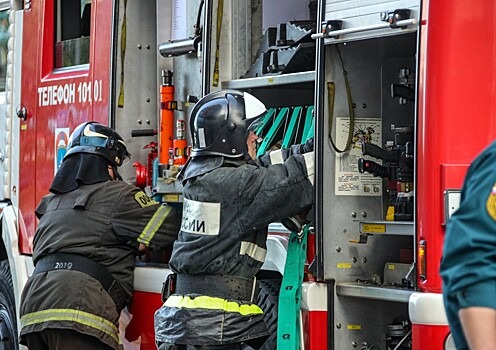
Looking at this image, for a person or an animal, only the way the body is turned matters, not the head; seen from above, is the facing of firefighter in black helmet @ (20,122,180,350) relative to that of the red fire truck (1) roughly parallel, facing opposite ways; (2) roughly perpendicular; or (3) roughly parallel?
roughly perpendicular

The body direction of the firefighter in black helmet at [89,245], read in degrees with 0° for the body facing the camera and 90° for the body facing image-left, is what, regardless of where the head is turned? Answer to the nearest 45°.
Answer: approximately 225°

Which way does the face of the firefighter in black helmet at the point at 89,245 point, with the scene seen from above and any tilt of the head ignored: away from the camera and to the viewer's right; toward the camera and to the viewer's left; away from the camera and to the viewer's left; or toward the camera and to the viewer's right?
away from the camera and to the viewer's right

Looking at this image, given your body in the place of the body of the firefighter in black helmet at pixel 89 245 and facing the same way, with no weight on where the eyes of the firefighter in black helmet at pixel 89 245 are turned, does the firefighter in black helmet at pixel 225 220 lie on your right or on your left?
on your right

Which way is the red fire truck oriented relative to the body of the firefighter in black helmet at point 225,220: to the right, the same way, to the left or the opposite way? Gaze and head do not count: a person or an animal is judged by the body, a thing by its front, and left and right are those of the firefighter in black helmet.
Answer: to the left

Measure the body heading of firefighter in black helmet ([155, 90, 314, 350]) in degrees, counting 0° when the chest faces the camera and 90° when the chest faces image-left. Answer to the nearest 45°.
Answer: approximately 225°

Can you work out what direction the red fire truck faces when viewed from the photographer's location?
facing away from the viewer and to the left of the viewer

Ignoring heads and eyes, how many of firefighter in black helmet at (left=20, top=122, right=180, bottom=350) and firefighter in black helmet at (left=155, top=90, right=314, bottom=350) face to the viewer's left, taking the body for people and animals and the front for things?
0

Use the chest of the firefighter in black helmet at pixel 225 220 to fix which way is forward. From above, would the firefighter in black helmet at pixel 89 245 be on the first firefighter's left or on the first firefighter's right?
on the first firefighter's left
